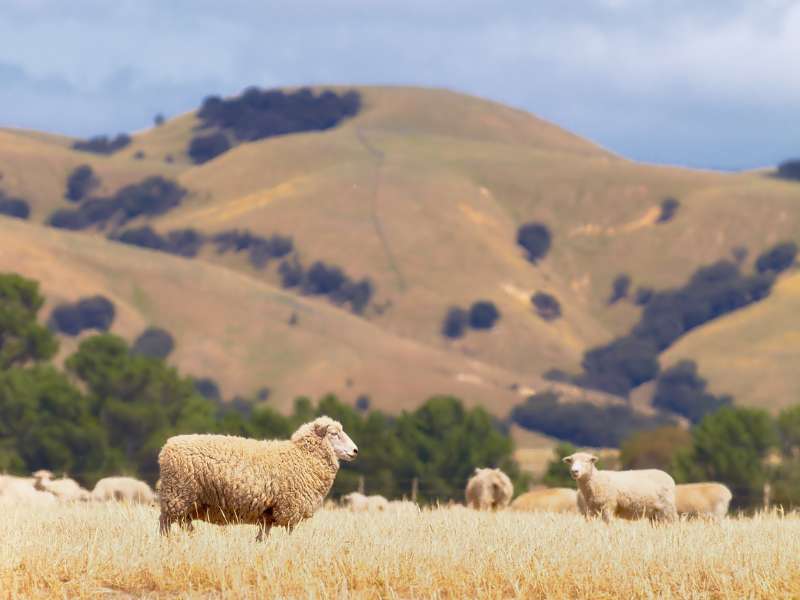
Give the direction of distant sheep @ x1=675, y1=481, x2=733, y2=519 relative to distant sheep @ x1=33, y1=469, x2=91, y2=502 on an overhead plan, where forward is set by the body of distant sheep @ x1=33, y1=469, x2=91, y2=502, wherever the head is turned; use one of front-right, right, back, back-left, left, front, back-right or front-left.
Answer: back-left

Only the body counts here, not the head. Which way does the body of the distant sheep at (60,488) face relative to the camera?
to the viewer's left

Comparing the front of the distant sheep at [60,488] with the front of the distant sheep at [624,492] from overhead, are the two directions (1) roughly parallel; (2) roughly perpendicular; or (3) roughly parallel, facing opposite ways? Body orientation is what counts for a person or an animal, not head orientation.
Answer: roughly parallel

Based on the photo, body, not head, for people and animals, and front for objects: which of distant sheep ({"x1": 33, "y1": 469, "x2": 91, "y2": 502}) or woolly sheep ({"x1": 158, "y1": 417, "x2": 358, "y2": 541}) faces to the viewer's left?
the distant sheep

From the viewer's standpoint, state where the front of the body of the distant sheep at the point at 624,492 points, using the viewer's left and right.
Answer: facing to the left of the viewer

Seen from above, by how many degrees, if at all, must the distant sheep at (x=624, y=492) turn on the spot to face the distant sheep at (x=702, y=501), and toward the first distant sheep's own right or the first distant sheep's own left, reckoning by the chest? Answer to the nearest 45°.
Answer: approximately 135° to the first distant sheep's own right

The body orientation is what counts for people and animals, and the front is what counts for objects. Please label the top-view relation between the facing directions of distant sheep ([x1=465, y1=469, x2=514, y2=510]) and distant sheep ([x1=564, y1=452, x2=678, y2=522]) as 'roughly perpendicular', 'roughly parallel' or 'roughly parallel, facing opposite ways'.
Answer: roughly perpendicular

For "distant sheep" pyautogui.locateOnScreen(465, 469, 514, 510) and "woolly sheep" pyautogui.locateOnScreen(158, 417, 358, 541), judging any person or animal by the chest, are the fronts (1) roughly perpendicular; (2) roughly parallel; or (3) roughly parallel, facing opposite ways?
roughly perpendicular

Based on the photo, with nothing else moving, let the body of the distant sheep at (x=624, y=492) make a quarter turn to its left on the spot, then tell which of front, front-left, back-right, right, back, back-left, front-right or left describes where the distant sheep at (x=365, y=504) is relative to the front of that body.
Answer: back-right

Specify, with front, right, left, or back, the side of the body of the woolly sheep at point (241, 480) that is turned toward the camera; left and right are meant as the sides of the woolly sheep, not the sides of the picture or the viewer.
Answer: right
